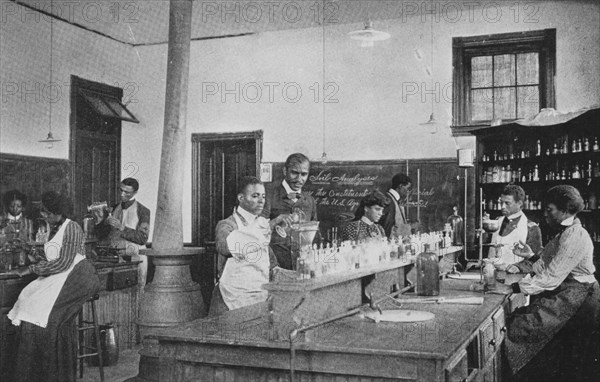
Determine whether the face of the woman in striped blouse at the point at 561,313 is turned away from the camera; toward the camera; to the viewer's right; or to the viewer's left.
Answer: to the viewer's left

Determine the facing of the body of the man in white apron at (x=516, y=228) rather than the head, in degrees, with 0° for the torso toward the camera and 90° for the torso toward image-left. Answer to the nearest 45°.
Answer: approximately 45°

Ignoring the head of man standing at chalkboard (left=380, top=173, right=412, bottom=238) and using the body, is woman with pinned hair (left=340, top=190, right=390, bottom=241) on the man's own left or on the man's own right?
on the man's own right

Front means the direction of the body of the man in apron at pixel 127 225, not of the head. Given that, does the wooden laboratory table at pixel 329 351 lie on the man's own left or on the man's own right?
on the man's own left

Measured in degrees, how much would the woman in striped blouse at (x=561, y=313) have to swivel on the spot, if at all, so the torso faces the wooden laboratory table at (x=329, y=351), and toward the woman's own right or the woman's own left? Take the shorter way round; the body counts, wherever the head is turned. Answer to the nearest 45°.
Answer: approximately 45° to the woman's own left

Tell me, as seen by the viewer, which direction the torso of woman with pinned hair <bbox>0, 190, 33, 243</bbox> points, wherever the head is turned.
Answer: toward the camera

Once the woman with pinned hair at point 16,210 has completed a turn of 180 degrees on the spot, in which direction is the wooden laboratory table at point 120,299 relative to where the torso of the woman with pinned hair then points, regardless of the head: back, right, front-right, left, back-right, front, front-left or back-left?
back-right

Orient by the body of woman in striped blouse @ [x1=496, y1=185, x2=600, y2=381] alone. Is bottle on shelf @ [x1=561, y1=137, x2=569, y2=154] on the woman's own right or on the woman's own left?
on the woman's own right

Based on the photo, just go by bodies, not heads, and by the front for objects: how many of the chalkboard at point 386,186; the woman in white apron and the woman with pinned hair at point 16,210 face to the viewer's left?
1

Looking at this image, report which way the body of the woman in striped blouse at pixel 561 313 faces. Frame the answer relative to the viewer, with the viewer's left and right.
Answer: facing to the left of the viewer

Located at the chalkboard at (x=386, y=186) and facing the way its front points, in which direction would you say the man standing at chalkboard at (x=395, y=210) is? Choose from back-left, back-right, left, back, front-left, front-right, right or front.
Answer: front

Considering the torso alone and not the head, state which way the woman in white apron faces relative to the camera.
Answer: to the viewer's left

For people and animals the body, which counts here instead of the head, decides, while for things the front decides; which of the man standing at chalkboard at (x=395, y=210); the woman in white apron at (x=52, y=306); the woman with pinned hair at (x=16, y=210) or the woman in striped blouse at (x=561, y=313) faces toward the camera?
the woman with pinned hair
